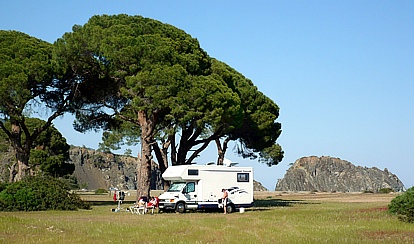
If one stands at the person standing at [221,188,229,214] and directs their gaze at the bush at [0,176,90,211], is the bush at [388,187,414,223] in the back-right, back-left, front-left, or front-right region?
back-left

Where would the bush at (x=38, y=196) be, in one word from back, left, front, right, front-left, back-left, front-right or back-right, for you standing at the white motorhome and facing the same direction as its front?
front-right

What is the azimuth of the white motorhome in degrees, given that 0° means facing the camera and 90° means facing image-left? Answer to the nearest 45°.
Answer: approximately 45°
